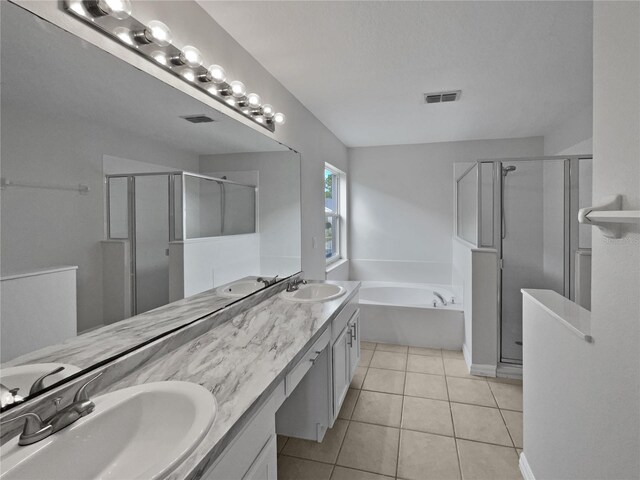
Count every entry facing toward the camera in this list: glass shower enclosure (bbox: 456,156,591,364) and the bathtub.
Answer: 2

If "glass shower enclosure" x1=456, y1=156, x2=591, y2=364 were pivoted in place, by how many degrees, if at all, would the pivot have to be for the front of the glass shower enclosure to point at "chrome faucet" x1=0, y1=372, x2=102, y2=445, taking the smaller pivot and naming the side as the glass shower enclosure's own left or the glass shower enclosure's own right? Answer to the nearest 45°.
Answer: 0° — it already faces it

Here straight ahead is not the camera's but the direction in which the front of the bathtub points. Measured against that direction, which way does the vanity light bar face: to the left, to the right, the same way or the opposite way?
to the left

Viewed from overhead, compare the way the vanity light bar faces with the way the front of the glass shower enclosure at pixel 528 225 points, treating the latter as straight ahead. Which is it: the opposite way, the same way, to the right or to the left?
to the left

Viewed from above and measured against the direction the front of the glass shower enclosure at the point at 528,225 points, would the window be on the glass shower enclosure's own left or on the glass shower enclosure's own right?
on the glass shower enclosure's own right

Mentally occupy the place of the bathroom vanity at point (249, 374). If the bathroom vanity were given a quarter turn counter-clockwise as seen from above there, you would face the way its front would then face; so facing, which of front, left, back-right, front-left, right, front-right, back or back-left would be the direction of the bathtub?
front

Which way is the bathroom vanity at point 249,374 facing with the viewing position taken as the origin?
facing the viewer and to the right of the viewer

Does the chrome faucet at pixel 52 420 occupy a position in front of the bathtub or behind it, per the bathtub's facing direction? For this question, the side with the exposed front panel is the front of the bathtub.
in front

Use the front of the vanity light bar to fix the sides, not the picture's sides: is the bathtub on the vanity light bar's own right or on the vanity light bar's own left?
on the vanity light bar's own left

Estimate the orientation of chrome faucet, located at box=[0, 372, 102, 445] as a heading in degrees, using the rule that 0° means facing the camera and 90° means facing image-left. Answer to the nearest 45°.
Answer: approximately 315°

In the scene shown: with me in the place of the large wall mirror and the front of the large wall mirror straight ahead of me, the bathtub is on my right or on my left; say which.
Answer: on my left

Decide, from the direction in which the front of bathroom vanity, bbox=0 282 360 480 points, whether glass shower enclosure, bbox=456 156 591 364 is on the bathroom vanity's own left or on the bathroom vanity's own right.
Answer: on the bathroom vanity's own left

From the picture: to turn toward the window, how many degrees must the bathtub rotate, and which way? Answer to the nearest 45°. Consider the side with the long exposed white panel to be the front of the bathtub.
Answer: approximately 135° to its right
